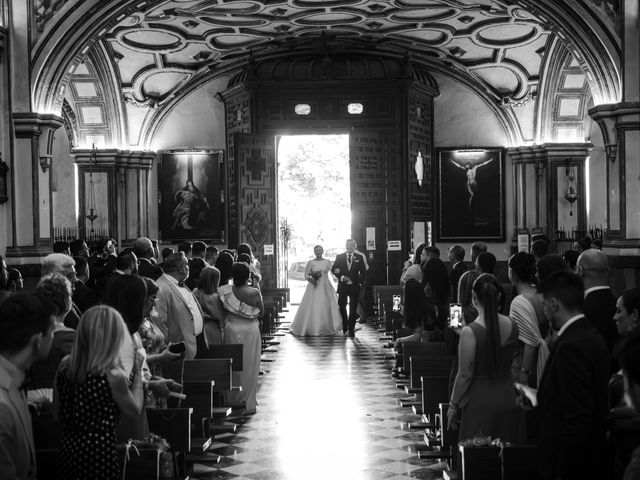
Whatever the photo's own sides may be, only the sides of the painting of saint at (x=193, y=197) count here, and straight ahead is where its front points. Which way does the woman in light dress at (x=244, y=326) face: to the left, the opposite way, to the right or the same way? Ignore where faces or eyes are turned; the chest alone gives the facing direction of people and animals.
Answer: the opposite way

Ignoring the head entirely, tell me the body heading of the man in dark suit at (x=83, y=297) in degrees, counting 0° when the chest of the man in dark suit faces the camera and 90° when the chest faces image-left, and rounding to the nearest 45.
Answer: approximately 225°

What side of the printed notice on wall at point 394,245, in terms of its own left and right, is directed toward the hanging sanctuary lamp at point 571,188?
left

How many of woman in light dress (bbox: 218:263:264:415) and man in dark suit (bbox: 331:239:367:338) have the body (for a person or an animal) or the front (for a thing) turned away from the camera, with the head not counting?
1

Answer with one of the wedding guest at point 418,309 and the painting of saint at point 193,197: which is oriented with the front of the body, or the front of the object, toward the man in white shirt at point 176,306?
the painting of saint

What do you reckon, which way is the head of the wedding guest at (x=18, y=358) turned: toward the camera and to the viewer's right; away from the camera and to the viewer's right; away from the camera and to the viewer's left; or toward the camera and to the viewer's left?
away from the camera and to the viewer's right

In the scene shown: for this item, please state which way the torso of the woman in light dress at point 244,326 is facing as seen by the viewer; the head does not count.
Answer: away from the camera

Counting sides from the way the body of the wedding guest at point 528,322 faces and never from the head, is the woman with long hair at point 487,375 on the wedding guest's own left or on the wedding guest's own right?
on the wedding guest's own left

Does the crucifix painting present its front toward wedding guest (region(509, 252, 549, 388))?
yes
